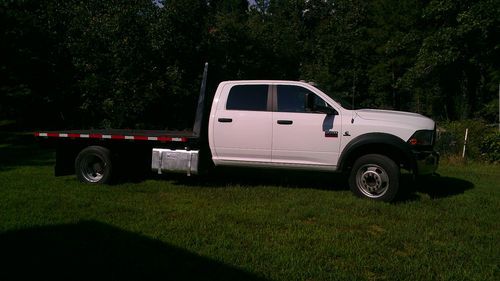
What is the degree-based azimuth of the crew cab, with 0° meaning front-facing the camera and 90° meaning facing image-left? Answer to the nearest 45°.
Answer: approximately 270°
